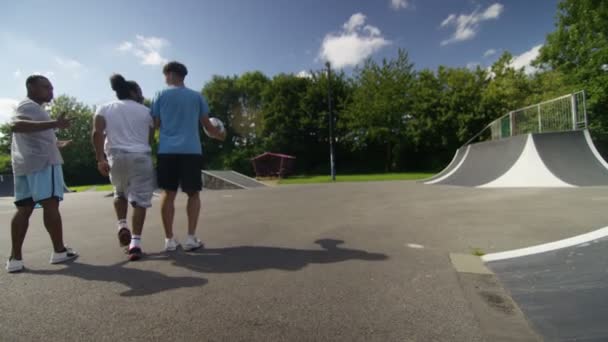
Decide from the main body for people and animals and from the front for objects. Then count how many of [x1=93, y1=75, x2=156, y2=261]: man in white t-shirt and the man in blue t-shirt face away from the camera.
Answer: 2

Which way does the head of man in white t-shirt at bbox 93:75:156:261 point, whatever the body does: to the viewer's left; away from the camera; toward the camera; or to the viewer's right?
away from the camera

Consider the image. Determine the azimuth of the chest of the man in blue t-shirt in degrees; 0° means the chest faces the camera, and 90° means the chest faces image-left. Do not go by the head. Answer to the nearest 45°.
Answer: approximately 180°

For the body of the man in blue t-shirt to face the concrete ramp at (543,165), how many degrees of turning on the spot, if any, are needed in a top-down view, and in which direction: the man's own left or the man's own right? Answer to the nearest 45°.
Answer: approximately 90° to the man's own right

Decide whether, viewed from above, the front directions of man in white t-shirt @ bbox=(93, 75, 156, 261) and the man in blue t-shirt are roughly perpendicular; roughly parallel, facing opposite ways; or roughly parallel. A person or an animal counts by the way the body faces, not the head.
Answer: roughly parallel

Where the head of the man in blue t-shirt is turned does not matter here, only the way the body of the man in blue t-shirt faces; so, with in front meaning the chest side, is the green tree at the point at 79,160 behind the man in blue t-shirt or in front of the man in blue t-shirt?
in front

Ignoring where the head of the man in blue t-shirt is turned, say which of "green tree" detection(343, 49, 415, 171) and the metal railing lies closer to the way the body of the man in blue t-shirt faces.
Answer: the green tree

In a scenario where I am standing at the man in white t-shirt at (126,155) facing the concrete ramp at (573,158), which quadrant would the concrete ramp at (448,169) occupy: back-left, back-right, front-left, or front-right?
front-left

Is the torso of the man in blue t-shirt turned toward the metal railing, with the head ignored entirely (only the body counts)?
no

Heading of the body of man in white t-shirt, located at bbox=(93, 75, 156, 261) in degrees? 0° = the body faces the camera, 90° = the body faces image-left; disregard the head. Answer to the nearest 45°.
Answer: approximately 180°

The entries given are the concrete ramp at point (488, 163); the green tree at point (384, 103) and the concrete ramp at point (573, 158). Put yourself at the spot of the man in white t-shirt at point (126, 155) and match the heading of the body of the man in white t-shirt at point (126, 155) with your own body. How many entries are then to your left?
0

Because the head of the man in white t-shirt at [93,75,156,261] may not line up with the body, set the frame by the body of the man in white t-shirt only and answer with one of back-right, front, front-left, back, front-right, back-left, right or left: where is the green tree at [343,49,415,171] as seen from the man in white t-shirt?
front-right

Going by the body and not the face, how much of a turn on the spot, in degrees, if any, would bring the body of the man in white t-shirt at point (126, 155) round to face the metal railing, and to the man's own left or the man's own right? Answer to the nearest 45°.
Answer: approximately 90° to the man's own right

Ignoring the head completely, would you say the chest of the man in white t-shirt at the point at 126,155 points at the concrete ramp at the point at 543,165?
no
